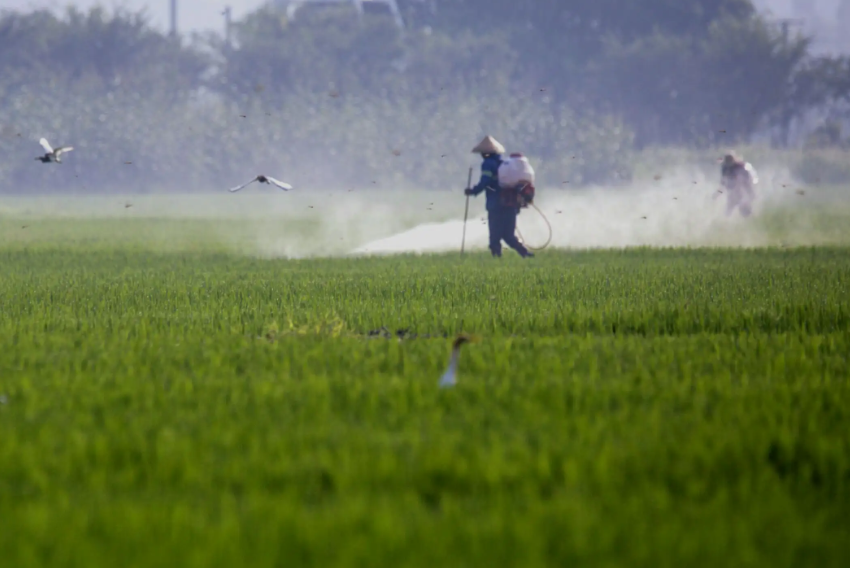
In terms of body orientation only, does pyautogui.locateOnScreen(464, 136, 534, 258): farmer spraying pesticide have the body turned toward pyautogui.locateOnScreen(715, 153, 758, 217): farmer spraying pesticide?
no

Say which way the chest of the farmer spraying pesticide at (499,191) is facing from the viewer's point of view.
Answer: to the viewer's left
